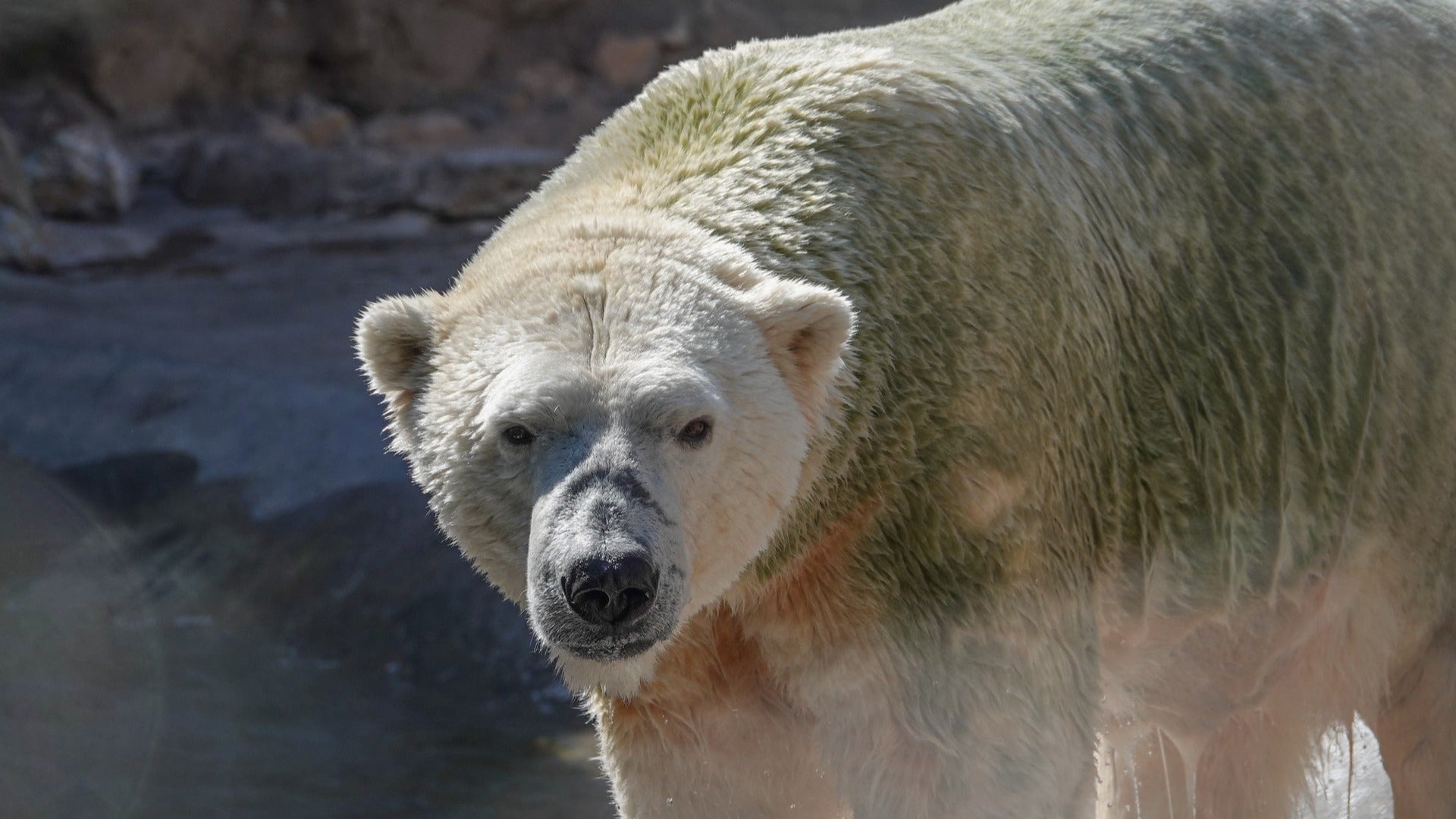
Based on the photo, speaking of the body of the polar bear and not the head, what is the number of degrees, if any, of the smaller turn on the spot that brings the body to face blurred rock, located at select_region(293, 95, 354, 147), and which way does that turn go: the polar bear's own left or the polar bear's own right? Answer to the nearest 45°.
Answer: approximately 90° to the polar bear's own right

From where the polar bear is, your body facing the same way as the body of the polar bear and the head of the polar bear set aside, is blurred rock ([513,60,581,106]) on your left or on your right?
on your right

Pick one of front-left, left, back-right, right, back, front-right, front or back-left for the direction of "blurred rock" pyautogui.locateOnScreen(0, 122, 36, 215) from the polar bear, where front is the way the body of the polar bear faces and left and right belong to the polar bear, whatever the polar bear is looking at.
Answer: right

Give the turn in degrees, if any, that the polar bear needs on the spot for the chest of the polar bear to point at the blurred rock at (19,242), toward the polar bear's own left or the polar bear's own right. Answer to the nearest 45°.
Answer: approximately 90° to the polar bear's own right

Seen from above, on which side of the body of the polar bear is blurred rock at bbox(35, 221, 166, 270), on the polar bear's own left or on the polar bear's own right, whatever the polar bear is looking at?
on the polar bear's own right

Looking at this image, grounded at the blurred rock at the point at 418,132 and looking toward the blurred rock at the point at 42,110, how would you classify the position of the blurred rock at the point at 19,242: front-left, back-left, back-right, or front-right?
front-left

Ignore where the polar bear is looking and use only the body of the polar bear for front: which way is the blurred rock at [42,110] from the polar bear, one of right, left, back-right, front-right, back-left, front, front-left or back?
right

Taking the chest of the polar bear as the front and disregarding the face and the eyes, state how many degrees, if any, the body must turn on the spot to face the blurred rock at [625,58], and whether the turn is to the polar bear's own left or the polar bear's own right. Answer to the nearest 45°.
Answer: approximately 135° to the polar bear's own right

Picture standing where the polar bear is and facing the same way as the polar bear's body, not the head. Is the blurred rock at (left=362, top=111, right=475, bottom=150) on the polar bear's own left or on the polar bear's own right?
on the polar bear's own right

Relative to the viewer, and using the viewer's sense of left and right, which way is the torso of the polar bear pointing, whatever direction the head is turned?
facing the viewer and to the left of the viewer
